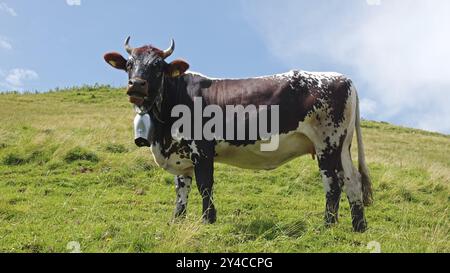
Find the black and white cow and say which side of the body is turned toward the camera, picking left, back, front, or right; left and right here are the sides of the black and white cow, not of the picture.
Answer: left
